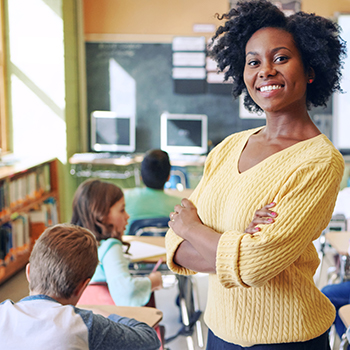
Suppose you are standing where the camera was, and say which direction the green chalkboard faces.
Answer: facing the viewer

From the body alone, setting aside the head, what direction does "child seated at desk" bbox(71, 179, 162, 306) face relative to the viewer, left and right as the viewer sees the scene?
facing to the right of the viewer

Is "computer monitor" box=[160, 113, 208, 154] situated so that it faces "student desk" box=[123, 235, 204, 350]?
yes

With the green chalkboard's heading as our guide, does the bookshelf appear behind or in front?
in front

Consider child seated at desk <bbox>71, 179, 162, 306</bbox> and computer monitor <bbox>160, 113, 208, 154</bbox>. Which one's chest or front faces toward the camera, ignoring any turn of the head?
the computer monitor

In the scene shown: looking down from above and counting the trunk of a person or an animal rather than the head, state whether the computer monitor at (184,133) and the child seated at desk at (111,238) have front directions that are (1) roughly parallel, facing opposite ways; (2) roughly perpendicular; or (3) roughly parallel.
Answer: roughly perpendicular

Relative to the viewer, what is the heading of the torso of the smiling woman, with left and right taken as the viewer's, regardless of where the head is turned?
facing the viewer and to the left of the viewer

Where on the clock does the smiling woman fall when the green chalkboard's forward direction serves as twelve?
The smiling woman is roughly at 12 o'clock from the green chalkboard.

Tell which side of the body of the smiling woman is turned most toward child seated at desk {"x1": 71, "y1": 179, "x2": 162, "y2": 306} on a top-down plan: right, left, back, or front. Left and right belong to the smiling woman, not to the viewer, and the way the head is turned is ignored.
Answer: right

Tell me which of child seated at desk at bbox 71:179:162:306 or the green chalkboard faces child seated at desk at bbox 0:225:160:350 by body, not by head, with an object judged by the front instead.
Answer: the green chalkboard

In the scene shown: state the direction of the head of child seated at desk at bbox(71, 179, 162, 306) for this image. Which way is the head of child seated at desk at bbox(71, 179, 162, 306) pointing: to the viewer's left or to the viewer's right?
to the viewer's right

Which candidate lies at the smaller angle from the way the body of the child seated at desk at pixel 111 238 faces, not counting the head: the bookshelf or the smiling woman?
the smiling woman

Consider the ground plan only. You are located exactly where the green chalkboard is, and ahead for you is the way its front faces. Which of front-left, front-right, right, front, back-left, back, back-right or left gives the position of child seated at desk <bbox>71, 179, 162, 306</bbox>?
front

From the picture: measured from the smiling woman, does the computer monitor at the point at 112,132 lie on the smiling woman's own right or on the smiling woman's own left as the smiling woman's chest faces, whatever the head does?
on the smiling woman's own right

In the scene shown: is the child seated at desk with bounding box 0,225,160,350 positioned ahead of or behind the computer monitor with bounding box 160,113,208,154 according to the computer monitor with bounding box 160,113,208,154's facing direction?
ahead
